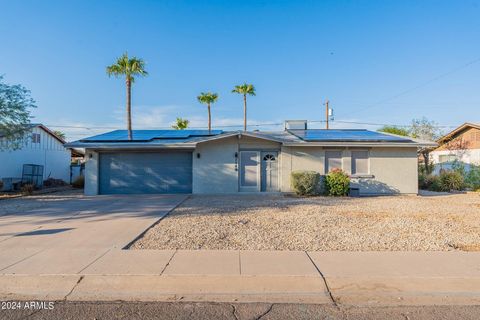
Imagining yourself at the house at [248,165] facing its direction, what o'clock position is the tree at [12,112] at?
The tree is roughly at 3 o'clock from the house.

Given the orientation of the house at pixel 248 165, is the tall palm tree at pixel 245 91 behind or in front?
behind

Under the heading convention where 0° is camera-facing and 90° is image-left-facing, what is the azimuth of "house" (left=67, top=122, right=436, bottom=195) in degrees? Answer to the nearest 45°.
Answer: approximately 0°

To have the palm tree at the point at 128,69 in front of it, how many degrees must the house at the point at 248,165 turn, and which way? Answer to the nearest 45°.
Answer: approximately 135° to its right

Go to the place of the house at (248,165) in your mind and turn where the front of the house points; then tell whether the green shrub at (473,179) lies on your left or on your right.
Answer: on your left

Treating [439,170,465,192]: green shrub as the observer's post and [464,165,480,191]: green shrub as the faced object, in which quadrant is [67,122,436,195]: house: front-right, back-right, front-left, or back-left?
back-left

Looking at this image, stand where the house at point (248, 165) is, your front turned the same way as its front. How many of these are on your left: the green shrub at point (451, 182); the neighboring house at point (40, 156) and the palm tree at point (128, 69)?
1

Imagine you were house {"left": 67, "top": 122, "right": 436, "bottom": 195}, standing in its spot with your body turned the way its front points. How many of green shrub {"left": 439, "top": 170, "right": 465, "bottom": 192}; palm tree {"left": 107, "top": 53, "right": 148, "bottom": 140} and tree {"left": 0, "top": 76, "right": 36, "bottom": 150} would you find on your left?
1

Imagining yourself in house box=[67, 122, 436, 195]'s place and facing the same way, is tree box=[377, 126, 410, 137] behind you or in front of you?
behind
